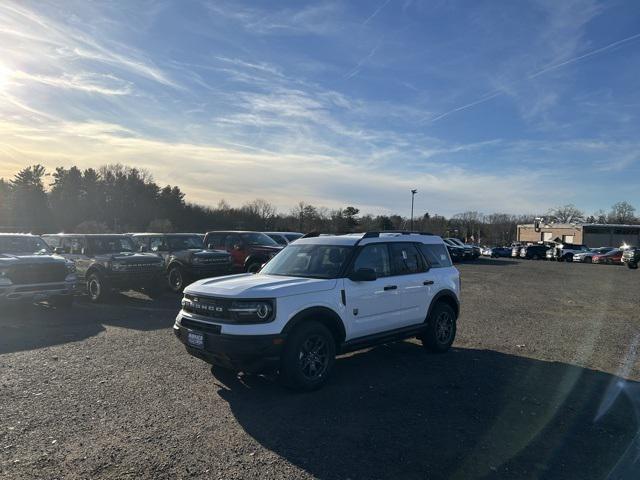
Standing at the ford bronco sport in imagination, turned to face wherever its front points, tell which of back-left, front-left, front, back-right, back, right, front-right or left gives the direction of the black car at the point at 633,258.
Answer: back

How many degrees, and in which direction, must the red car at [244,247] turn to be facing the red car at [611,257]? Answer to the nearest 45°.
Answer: approximately 90° to its left

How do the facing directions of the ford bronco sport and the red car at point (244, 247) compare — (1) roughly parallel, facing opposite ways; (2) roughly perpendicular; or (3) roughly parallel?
roughly perpendicular

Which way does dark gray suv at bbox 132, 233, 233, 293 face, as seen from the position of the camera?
facing the viewer and to the right of the viewer

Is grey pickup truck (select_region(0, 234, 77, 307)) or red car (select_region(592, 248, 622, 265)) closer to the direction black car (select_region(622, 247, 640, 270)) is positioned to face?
the grey pickup truck

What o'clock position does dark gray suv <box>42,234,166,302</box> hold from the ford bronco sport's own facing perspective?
The dark gray suv is roughly at 3 o'clock from the ford bronco sport.

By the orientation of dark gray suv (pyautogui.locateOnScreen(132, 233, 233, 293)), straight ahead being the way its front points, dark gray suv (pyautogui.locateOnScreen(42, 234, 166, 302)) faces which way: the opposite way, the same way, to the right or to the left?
the same way

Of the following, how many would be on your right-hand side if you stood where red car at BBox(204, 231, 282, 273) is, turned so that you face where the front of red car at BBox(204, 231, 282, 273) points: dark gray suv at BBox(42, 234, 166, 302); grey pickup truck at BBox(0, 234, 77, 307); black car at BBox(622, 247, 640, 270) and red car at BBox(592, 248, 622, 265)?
2

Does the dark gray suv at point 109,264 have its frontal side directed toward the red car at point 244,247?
no

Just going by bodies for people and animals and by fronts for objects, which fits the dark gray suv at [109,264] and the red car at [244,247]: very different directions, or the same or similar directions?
same or similar directions

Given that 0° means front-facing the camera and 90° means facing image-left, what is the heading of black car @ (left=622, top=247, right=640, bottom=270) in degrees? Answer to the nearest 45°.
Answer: approximately 45°

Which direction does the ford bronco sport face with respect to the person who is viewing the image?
facing the viewer and to the left of the viewer

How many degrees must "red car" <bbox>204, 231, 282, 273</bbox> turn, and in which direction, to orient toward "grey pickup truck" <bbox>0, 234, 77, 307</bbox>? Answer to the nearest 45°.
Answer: approximately 90° to its right

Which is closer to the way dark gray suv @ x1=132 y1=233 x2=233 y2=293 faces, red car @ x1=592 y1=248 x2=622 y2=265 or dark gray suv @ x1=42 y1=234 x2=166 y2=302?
the red car

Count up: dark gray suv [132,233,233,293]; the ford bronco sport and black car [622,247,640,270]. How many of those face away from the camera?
0

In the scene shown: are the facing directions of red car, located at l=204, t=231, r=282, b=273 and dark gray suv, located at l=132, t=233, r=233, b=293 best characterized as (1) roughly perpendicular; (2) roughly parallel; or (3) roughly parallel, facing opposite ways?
roughly parallel

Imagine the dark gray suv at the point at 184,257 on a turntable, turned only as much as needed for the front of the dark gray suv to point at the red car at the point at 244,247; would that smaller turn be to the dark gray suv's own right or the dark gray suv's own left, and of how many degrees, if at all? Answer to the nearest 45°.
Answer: approximately 90° to the dark gray suv's own left
